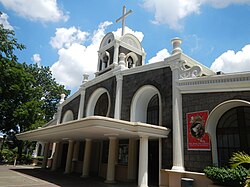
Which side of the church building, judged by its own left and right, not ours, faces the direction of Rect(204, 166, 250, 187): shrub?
left

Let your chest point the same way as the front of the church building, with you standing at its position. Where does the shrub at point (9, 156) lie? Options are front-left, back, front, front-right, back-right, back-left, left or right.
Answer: right

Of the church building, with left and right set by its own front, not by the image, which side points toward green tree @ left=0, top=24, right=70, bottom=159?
right

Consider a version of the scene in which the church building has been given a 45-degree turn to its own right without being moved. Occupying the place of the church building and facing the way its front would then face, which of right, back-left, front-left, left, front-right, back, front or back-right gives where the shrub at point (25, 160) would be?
front-right

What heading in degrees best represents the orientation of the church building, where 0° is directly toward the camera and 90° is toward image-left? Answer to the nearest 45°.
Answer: approximately 45°

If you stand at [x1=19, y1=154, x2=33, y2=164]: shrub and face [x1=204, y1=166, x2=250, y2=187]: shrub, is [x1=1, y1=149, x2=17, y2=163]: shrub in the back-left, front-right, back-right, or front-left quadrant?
back-right
